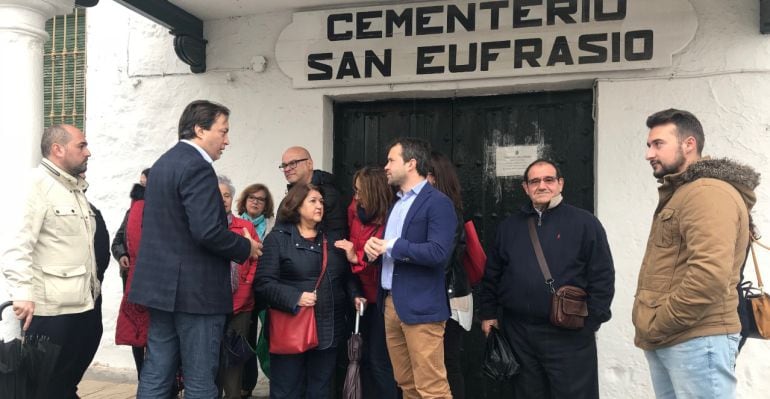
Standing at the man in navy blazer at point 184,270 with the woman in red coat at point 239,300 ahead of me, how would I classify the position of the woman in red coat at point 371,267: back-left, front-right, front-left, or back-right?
front-right

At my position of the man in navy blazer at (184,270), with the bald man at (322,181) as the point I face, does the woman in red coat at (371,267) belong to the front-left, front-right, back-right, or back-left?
front-right

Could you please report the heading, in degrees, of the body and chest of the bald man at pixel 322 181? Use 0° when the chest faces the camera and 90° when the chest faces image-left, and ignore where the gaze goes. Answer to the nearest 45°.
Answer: approximately 45°

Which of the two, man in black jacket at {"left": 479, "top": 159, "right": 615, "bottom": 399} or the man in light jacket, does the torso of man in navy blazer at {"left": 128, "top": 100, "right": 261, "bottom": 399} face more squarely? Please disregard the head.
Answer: the man in black jacket

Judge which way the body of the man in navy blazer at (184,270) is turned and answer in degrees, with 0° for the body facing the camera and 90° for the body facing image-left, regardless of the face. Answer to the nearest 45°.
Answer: approximately 225°

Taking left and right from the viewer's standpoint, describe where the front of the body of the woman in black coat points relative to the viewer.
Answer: facing the viewer and to the right of the viewer

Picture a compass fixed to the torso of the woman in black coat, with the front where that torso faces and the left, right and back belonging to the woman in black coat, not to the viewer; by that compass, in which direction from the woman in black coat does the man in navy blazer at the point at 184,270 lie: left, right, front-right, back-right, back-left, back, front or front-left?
right

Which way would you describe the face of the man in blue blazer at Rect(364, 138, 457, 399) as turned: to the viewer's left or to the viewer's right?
to the viewer's left

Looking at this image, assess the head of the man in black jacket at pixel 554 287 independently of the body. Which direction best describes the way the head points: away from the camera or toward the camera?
toward the camera

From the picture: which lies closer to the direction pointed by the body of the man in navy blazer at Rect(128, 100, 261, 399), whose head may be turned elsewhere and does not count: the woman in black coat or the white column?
the woman in black coat

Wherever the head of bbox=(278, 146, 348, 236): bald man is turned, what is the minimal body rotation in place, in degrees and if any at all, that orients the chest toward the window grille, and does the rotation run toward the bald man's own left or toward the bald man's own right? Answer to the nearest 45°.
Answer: approximately 90° to the bald man's own right

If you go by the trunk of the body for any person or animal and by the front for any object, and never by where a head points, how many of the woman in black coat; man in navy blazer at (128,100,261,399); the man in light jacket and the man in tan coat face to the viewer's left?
1

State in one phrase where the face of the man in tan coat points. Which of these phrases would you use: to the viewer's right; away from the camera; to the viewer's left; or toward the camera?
to the viewer's left

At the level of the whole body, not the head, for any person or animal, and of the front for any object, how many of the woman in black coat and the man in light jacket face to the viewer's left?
0

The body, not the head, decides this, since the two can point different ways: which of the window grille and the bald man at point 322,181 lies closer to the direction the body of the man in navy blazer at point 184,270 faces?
the bald man

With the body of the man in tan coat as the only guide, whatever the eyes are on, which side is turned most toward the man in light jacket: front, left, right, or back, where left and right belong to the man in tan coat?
front

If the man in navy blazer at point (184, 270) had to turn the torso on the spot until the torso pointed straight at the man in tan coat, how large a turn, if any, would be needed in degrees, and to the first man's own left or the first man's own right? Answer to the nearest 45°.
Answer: approximately 90° to the first man's own right
